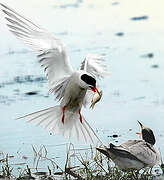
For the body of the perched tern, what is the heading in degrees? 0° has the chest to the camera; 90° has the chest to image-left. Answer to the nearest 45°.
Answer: approximately 270°

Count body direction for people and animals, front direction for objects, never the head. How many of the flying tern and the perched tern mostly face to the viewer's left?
0

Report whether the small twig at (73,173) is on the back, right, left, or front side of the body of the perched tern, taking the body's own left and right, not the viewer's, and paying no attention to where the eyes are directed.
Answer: back

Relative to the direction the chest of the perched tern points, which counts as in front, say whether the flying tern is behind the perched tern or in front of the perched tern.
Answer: behind
